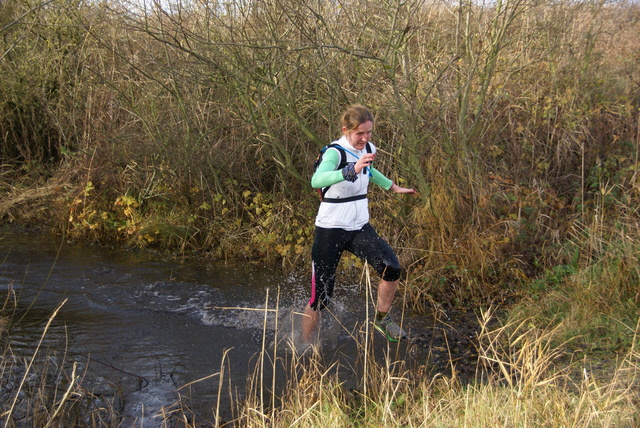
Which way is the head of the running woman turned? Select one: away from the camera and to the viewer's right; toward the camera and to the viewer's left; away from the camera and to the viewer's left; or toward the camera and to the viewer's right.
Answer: toward the camera and to the viewer's right

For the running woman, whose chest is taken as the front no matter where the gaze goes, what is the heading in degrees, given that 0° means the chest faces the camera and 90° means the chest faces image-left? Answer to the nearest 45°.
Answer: approximately 315°
